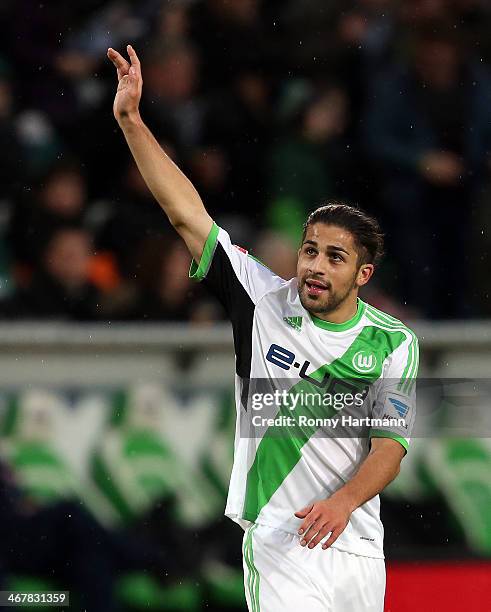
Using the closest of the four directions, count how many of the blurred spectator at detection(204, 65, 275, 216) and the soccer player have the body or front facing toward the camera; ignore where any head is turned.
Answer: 2

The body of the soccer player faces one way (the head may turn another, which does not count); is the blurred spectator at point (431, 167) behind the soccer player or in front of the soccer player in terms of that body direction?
behind

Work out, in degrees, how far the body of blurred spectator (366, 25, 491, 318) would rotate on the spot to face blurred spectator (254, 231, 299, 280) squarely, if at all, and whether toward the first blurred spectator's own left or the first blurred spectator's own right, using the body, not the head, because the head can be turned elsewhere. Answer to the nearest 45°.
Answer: approximately 45° to the first blurred spectator's own right

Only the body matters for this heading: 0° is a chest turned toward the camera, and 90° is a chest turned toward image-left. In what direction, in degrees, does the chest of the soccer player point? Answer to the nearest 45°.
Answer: approximately 0°

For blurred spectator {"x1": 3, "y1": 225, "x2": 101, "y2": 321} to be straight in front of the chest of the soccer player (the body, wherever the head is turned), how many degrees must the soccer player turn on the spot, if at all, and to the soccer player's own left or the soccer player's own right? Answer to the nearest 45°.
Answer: approximately 135° to the soccer player's own right
